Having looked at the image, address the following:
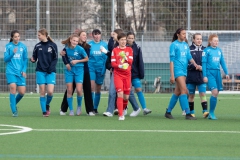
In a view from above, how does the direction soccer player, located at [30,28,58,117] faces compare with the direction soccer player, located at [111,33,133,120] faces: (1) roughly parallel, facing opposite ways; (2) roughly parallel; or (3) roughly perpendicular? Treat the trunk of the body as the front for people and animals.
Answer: roughly parallel

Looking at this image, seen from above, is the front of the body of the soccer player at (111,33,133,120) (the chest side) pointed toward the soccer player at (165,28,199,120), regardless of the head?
no

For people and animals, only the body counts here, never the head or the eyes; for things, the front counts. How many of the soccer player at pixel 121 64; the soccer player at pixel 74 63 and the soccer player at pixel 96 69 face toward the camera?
3

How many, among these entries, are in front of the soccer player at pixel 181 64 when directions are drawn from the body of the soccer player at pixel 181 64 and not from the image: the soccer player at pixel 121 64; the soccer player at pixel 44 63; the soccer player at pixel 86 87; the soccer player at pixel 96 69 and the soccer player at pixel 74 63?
0

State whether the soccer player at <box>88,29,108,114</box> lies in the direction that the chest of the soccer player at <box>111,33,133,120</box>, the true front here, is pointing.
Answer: no

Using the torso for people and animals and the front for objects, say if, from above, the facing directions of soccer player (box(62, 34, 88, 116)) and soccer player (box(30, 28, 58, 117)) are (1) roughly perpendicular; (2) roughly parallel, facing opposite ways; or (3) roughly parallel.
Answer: roughly parallel

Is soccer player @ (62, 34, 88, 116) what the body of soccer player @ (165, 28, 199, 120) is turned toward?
no

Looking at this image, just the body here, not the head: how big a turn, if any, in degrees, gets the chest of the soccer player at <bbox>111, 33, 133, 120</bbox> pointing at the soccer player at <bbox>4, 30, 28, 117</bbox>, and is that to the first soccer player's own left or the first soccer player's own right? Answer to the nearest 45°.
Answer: approximately 90° to the first soccer player's own right

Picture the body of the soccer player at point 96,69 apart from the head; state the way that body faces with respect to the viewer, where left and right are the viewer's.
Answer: facing the viewer

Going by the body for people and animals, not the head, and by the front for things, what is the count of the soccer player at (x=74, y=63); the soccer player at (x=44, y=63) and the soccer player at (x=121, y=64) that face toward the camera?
3

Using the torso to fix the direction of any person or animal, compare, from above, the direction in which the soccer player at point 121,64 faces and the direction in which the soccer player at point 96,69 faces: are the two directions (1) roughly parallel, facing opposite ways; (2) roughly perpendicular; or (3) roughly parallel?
roughly parallel

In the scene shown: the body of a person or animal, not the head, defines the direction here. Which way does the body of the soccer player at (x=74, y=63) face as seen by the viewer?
toward the camera

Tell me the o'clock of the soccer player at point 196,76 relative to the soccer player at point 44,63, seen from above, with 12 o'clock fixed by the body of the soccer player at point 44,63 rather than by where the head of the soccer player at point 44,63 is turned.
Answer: the soccer player at point 196,76 is roughly at 9 o'clock from the soccer player at point 44,63.

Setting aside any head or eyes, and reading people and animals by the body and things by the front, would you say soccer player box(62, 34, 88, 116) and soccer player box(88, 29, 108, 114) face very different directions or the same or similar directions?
same or similar directions

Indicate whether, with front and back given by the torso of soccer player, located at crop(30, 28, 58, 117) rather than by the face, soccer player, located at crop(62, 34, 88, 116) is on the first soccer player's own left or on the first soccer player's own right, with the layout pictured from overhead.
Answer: on the first soccer player's own left

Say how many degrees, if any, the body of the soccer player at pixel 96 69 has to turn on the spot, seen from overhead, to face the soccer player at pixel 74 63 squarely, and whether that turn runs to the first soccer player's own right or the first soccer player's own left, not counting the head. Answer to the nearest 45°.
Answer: approximately 45° to the first soccer player's own right
